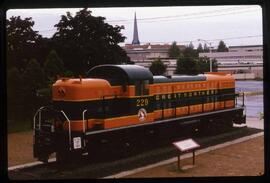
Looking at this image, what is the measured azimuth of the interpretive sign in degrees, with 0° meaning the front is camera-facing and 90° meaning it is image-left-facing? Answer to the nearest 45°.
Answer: approximately 315°

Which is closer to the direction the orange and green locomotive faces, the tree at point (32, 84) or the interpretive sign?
the tree

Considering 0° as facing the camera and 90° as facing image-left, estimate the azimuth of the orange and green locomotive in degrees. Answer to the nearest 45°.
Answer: approximately 45°

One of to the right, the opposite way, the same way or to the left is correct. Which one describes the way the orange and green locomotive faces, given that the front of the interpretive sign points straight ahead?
to the right

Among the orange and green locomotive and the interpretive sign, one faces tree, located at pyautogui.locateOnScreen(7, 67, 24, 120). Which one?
the orange and green locomotive
